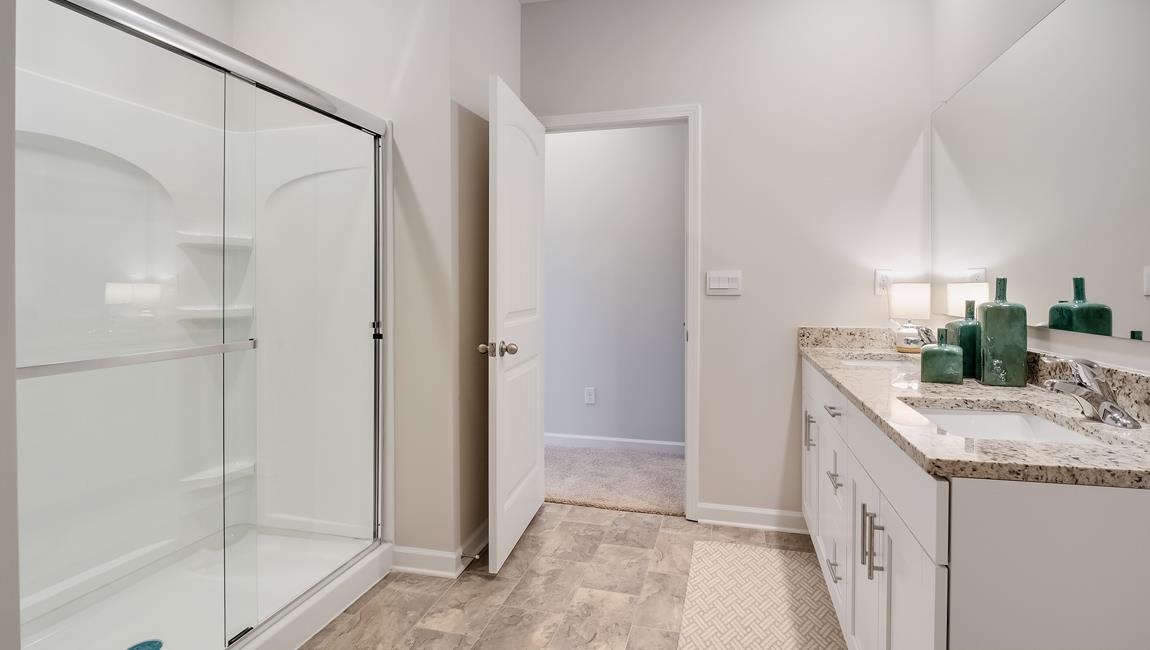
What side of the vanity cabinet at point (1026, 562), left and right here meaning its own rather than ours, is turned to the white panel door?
front

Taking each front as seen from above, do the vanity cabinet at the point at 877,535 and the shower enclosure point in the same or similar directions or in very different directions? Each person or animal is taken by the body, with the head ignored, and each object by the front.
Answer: very different directions

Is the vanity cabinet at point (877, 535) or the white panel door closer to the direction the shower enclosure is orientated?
the vanity cabinet

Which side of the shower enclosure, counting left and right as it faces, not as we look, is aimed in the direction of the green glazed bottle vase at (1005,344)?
front

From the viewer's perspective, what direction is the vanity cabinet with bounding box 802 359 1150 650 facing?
to the viewer's left

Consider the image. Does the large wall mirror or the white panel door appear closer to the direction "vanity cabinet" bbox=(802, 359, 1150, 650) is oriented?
the white panel door

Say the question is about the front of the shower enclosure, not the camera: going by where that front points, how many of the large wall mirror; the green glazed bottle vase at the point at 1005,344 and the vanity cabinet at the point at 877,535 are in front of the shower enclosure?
3

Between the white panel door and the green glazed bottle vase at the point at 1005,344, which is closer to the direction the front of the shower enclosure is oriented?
the green glazed bottle vase

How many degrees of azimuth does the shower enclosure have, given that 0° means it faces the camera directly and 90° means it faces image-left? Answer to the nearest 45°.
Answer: approximately 315°

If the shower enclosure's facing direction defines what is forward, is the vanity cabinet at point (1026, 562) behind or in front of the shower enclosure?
in front

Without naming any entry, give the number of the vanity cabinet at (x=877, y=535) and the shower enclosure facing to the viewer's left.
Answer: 1

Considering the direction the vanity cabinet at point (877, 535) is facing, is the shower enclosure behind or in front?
in front
